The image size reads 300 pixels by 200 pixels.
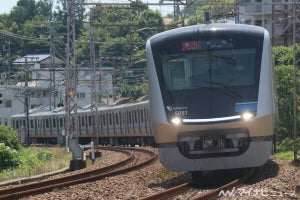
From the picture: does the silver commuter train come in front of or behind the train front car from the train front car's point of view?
behind

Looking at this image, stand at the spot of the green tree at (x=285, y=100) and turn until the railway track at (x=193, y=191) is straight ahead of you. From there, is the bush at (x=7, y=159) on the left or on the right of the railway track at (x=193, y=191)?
right

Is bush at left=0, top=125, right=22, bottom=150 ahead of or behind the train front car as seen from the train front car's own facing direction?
behind

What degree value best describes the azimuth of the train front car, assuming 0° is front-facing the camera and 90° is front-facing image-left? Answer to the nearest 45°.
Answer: approximately 0°

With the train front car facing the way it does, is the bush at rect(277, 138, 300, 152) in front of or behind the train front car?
behind
